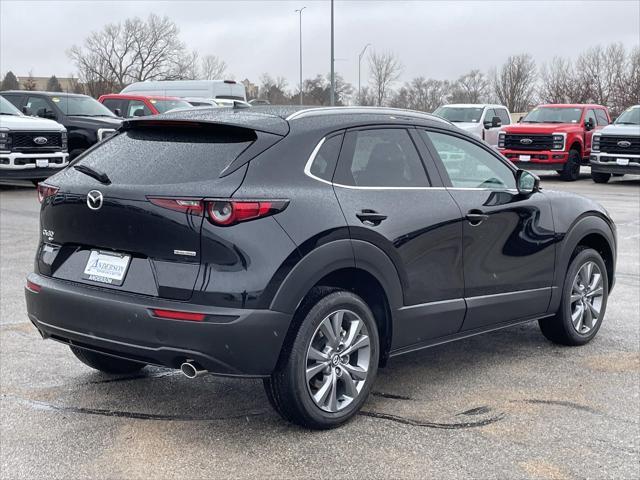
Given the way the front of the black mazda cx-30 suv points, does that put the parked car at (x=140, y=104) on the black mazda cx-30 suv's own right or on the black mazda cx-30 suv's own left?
on the black mazda cx-30 suv's own left

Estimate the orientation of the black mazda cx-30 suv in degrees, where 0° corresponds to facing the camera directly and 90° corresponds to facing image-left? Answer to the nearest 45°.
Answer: approximately 225°

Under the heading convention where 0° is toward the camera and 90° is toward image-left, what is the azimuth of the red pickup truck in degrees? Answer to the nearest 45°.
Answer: approximately 45°

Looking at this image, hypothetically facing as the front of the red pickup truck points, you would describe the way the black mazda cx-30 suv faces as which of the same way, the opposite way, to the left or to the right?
the opposite way

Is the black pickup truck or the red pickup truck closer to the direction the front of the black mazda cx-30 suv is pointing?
the red pickup truck

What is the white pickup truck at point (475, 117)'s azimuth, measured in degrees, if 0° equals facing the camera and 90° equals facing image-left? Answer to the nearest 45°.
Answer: approximately 45°

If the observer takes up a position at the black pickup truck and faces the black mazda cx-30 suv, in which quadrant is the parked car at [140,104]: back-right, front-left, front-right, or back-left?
back-left
